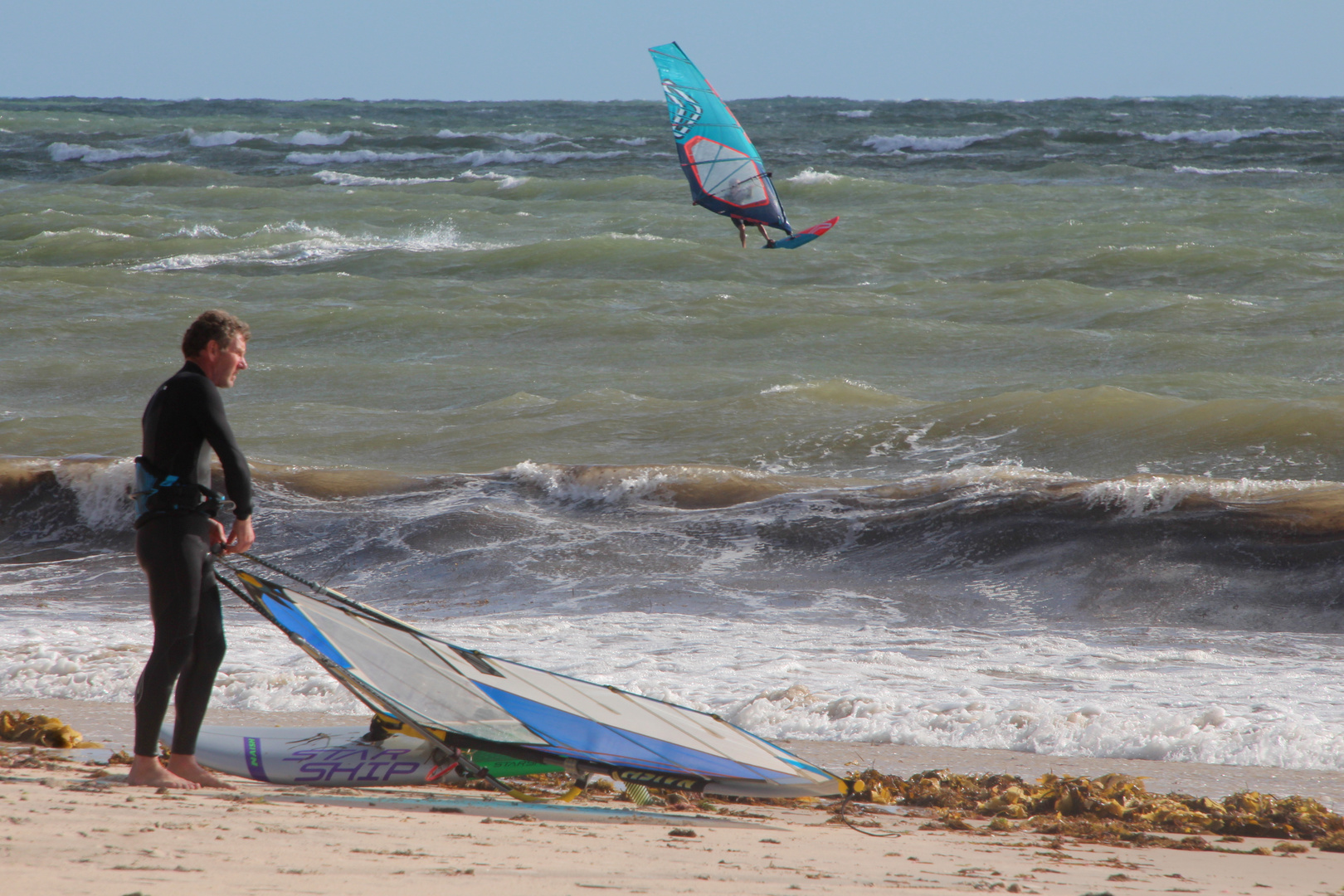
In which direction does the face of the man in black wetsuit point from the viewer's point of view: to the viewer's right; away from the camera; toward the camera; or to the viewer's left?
to the viewer's right

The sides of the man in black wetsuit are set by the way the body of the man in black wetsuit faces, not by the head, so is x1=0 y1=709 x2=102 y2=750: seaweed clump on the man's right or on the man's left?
on the man's left

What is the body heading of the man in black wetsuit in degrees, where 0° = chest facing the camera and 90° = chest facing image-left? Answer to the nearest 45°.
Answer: approximately 270°

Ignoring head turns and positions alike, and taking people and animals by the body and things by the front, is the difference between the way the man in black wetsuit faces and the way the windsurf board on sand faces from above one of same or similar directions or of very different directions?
very different directions

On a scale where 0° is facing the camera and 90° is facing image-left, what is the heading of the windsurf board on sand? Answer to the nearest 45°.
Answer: approximately 90°
